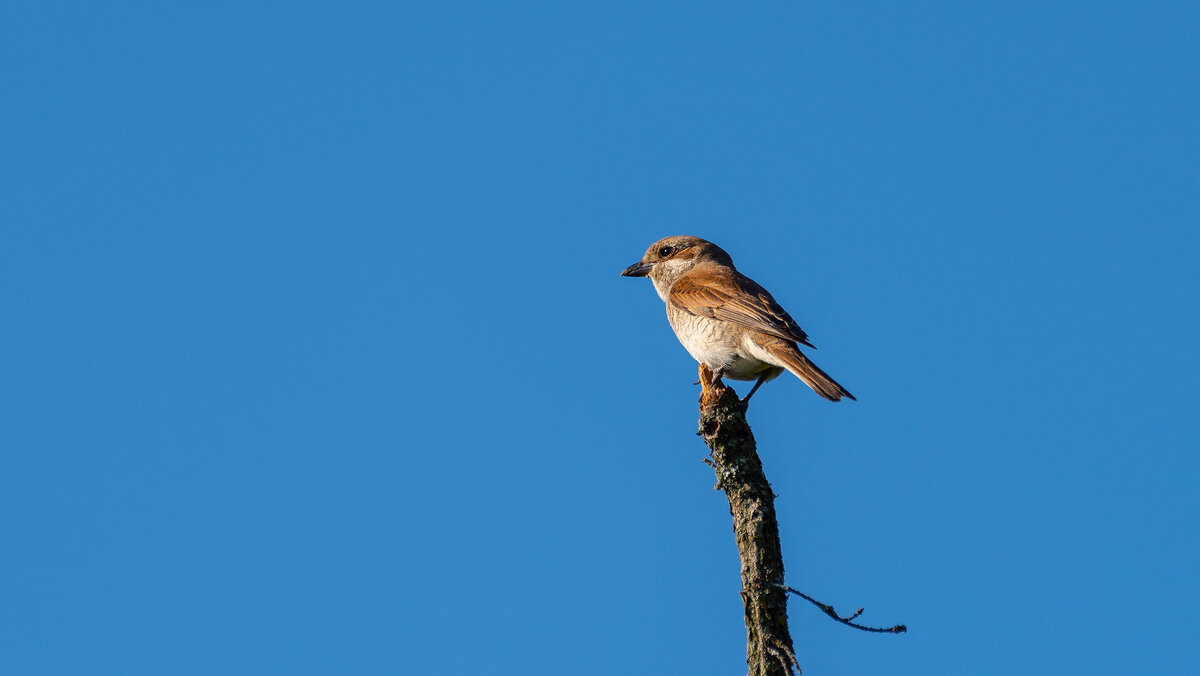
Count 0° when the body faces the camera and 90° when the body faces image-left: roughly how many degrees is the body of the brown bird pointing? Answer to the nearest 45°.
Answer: approximately 90°
